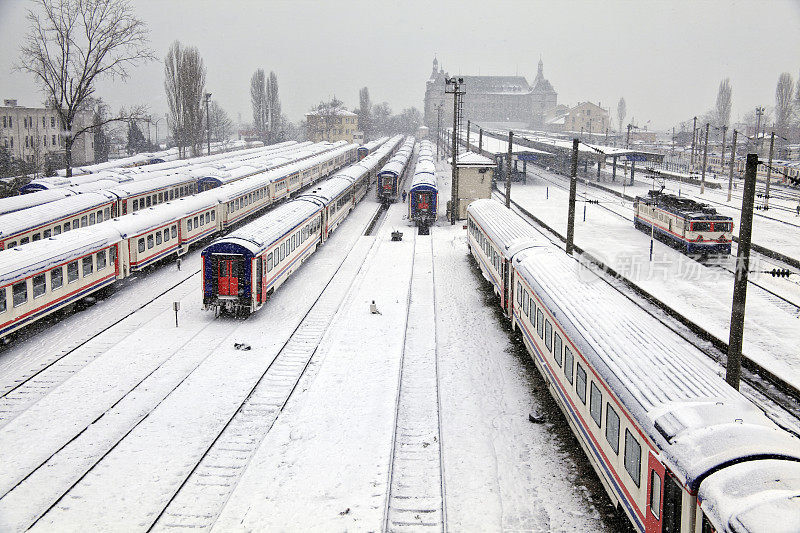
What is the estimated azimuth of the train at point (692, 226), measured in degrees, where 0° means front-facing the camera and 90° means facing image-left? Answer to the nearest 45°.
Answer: approximately 315°

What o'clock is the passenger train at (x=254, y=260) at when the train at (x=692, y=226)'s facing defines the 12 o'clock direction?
The passenger train is roughly at 3 o'clock from the train at (x=692, y=226).

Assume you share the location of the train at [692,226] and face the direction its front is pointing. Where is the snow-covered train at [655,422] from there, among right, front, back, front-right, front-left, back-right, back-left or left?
front-right

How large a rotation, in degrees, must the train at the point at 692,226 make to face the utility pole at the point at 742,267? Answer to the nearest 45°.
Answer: approximately 45° to its right

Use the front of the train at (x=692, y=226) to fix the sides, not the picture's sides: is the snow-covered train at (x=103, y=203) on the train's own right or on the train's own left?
on the train's own right

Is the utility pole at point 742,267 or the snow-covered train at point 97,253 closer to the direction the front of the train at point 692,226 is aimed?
the utility pole

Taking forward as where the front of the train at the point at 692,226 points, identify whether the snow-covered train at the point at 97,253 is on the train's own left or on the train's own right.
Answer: on the train's own right

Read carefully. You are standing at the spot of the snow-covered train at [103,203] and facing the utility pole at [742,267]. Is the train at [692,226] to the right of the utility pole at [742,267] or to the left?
left
